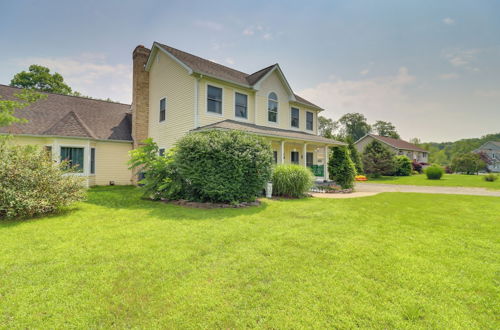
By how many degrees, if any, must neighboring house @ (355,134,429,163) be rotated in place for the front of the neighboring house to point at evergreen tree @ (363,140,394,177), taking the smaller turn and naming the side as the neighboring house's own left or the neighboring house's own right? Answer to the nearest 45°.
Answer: approximately 45° to the neighboring house's own right

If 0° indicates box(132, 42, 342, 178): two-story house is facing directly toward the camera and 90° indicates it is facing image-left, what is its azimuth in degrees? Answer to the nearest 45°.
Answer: approximately 315°

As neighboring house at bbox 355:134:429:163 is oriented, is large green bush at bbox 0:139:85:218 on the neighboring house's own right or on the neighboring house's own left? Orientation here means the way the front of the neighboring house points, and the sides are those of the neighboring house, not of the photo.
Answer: on the neighboring house's own right

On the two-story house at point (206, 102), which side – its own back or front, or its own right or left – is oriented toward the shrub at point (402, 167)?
left

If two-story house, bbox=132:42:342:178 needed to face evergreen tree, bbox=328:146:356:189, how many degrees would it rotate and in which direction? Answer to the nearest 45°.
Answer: approximately 45° to its left

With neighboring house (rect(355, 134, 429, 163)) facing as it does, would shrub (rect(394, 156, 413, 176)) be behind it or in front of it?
in front

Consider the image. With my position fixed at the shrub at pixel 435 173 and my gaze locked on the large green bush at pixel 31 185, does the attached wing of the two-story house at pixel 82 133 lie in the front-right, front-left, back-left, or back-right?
front-right

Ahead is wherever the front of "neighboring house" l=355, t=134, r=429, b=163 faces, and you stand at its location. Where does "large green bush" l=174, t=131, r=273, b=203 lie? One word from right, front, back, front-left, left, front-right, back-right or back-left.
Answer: front-right

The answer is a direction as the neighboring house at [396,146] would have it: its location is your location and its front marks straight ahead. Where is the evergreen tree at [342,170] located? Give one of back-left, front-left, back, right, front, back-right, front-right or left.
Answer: front-right

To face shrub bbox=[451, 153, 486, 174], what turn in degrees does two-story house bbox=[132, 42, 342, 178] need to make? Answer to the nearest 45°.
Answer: approximately 90° to its left

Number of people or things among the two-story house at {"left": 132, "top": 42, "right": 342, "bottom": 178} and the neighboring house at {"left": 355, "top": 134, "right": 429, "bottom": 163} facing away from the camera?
0

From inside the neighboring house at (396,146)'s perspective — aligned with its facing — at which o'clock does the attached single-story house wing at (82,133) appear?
the attached single-story house wing at (82,133) is roughly at 2 o'clock from the neighboring house at (396,146).

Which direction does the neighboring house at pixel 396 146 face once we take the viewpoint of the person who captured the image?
facing the viewer and to the right of the viewer

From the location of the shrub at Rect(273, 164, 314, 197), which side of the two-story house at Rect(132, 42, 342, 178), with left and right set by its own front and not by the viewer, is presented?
front
